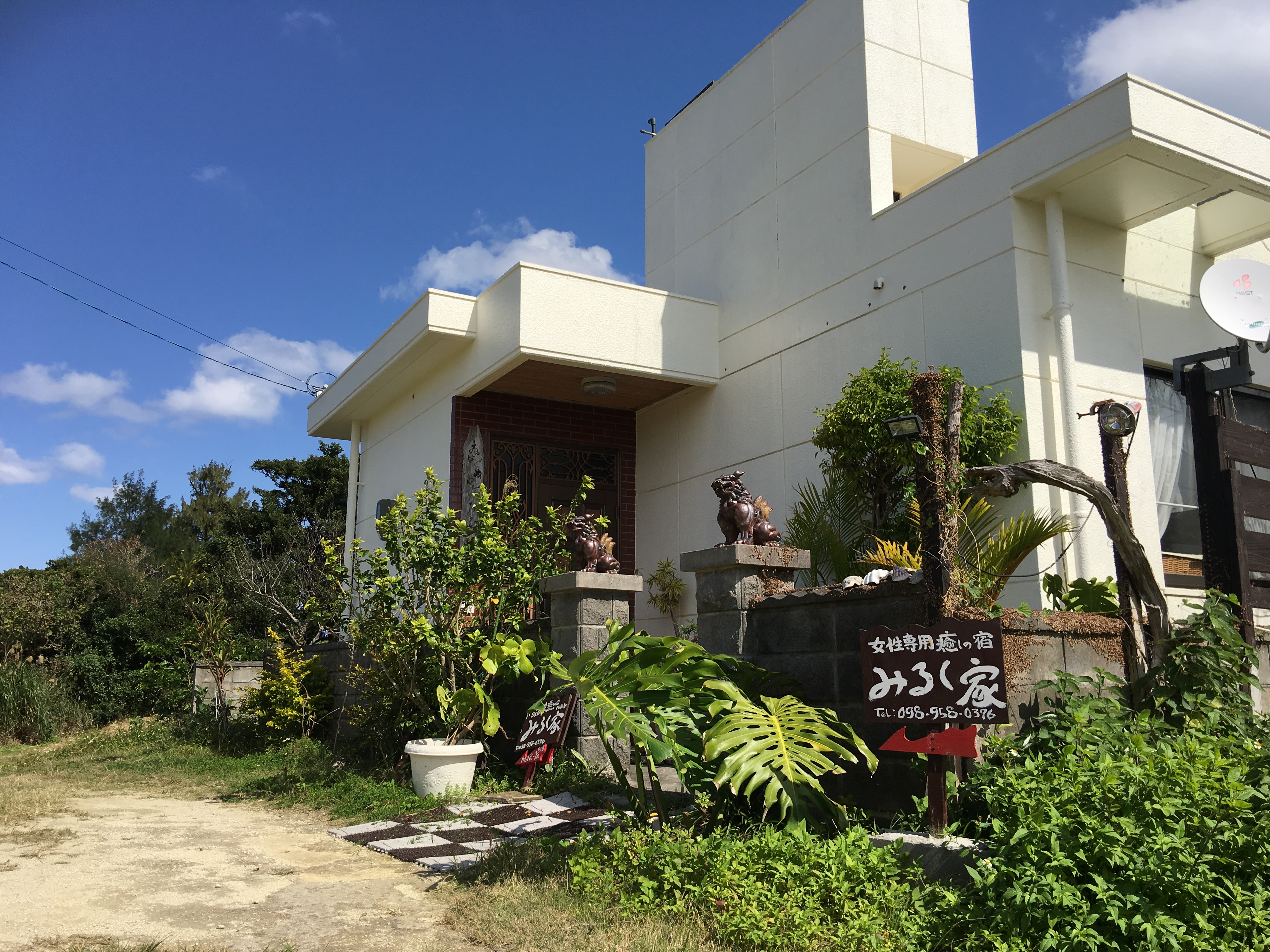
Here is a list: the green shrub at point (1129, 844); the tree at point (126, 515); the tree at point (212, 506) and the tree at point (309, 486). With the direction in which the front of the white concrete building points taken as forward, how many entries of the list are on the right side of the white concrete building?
3

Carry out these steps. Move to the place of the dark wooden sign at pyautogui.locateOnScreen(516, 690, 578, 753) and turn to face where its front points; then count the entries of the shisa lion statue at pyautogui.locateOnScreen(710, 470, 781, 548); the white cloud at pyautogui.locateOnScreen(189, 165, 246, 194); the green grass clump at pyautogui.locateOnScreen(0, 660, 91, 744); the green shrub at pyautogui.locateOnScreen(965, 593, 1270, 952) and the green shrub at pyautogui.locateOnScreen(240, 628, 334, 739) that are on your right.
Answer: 3

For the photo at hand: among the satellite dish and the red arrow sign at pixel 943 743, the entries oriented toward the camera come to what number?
2

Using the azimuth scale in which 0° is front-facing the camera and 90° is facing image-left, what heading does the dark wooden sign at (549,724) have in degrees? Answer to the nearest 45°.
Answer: approximately 45°

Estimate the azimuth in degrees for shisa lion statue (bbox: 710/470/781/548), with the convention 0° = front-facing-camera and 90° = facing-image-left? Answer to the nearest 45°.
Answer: approximately 45°

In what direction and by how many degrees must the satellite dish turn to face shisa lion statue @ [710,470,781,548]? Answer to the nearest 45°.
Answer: approximately 45° to its right

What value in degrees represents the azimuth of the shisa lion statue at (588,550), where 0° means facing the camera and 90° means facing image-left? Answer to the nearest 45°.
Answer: approximately 45°

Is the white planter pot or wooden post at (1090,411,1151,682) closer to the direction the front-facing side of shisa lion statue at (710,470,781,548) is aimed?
the white planter pot

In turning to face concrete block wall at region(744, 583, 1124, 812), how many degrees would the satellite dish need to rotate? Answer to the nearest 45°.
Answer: approximately 45° to its right
